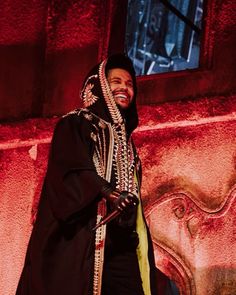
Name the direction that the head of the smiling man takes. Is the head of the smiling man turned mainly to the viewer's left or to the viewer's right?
to the viewer's right
